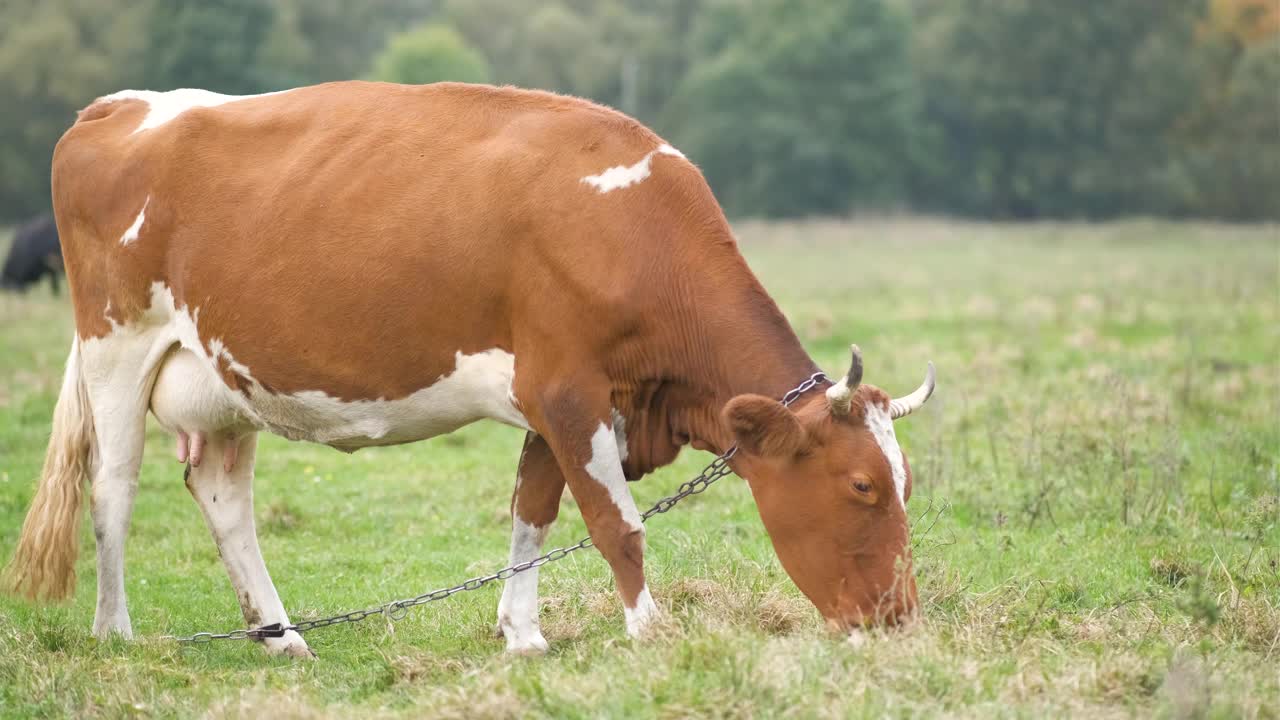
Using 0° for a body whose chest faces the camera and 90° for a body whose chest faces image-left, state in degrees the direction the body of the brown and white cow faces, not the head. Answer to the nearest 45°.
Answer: approximately 270°

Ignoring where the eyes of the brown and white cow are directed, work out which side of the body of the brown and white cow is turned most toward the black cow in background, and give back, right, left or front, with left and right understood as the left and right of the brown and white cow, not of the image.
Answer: left
